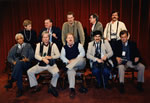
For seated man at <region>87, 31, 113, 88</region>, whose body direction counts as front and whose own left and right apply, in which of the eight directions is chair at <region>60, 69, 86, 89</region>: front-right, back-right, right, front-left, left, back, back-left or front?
right

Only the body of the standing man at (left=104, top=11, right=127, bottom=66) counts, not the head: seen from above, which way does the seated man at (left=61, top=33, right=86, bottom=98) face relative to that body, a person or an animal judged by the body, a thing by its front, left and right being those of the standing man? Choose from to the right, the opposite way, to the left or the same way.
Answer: the same way

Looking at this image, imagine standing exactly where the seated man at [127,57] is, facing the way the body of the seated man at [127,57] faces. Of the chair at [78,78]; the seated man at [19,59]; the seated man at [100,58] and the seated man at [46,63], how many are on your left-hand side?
0

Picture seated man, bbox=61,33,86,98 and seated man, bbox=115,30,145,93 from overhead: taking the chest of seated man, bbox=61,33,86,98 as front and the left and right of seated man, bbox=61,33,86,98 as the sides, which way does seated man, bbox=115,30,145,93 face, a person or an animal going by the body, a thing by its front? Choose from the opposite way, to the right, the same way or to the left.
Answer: the same way

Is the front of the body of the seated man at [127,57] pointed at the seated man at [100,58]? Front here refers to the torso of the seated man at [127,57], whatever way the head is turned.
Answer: no

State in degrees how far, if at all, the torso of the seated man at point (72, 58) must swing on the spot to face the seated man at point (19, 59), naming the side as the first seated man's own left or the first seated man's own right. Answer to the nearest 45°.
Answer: approximately 90° to the first seated man's own right

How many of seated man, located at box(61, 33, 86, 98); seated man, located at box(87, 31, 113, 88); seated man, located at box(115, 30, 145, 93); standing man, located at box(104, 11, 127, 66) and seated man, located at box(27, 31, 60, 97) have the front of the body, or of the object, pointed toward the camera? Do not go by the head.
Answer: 5

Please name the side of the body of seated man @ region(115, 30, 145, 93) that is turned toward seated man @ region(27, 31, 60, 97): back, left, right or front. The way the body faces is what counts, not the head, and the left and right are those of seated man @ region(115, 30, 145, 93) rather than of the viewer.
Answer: right

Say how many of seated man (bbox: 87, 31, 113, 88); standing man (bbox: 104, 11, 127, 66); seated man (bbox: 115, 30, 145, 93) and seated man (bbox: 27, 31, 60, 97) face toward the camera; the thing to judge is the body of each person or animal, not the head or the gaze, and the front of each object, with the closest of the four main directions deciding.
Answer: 4

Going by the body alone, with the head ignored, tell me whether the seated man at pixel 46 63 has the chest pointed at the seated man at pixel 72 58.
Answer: no

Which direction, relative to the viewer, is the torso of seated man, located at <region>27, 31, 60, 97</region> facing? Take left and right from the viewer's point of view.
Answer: facing the viewer

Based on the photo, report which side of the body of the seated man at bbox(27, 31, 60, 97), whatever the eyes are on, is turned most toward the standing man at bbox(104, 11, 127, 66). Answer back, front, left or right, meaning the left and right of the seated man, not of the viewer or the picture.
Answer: left

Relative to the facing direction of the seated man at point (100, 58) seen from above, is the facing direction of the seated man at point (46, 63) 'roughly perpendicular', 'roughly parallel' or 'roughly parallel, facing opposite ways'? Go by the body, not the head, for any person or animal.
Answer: roughly parallel

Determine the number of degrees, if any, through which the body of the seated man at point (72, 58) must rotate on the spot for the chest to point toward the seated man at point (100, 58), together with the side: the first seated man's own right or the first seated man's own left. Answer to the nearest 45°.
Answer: approximately 90° to the first seated man's own left

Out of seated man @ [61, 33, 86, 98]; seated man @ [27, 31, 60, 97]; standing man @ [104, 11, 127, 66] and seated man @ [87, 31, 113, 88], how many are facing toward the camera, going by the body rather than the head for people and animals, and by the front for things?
4

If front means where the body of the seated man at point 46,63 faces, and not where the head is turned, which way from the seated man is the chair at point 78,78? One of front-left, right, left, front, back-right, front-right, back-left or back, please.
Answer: left

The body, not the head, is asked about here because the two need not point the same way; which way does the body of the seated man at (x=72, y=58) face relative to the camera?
toward the camera

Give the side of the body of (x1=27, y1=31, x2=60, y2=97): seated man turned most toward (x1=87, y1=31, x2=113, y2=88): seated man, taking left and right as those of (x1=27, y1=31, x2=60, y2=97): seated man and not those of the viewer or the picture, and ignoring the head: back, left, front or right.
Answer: left

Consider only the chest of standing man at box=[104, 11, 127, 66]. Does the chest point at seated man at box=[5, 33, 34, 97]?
no

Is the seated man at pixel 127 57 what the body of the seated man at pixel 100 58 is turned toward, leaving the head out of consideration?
no
